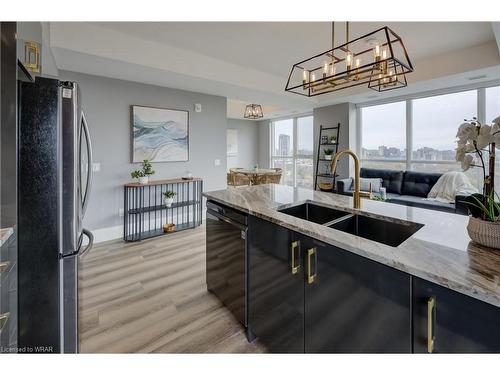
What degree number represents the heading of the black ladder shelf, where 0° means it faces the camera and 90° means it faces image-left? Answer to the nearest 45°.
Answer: approximately 45°

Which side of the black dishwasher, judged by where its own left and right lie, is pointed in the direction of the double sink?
left

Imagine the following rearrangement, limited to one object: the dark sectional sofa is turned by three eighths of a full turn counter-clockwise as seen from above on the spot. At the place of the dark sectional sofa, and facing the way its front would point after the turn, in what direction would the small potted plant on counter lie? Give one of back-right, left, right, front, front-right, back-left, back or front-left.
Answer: right

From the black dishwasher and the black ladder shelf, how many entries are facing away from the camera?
0

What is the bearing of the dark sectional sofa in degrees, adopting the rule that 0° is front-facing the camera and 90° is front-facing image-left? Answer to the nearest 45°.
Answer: approximately 45°

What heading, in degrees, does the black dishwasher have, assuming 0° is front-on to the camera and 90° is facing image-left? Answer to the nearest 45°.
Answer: approximately 45°

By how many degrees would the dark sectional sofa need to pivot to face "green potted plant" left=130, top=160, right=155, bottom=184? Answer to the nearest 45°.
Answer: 0° — it already faces it

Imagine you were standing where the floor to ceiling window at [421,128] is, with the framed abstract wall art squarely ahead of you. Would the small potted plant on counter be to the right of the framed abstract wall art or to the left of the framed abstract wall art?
left

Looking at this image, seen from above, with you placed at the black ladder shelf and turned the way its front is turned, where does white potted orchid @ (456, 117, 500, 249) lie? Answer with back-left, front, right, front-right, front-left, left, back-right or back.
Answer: front-left

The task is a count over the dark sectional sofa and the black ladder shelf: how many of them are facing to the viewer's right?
0

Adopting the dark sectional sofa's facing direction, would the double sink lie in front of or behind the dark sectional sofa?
in front

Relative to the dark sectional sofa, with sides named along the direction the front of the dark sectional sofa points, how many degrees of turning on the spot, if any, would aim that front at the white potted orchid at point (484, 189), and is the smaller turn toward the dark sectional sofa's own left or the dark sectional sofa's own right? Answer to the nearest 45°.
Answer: approximately 45° to the dark sectional sofa's own left
